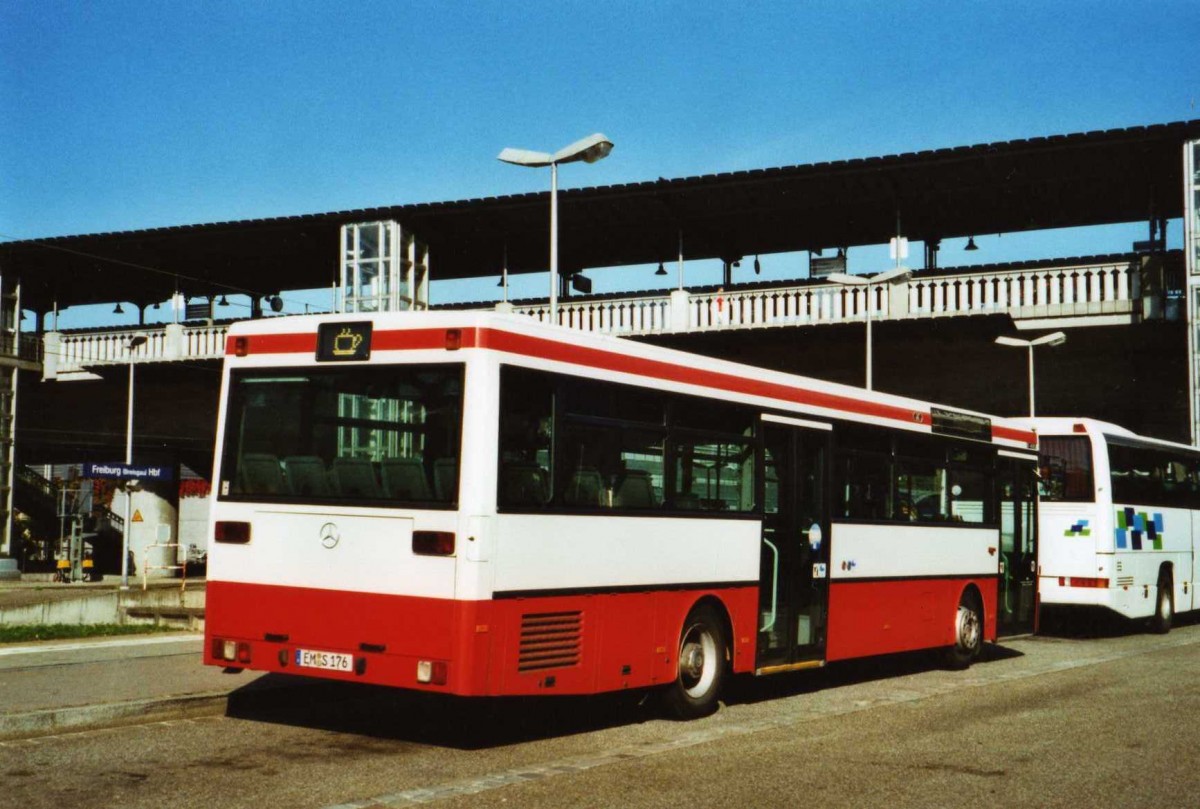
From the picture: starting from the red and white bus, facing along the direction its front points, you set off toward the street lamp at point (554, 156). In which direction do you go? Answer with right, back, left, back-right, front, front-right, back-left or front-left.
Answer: front-left

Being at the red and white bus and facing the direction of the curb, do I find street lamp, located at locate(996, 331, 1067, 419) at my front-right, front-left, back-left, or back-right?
back-right

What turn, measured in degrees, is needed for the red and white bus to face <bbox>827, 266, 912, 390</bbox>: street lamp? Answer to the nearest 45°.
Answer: approximately 45° to its left

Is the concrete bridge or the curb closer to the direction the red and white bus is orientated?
the concrete bridge

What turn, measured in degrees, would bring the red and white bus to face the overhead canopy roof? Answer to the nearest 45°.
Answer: approximately 45° to its left

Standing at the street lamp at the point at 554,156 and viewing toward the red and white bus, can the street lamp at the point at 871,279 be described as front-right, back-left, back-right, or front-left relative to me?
back-left

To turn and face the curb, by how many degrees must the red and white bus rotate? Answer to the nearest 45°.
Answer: approximately 135° to its left

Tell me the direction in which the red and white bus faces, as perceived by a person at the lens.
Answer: facing away from the viewer and to the right of the viewer

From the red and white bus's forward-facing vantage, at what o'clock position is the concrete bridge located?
The concrete bridge is roughly at 11 o'clock from the red and white bus.
